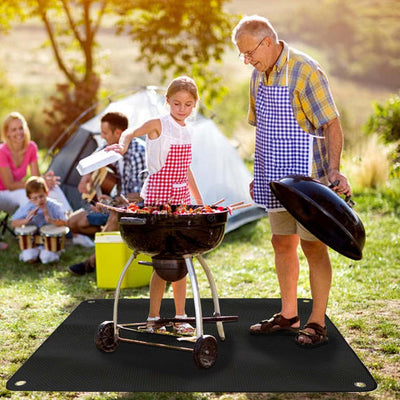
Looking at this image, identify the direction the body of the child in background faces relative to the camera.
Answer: toward the camera

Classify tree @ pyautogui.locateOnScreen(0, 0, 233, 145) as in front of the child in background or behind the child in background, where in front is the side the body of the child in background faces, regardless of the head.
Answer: behind

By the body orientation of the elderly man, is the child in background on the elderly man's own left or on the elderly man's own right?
on the elderly man's own right

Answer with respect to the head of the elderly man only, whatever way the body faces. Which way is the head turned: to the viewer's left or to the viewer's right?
to the viewer's left

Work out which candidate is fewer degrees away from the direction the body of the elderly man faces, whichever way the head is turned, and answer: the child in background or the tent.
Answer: the child in background

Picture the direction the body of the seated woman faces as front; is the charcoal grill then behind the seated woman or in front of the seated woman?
in front

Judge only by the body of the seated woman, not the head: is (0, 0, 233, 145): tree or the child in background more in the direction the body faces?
the child in background

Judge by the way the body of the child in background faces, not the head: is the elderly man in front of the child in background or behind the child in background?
in front

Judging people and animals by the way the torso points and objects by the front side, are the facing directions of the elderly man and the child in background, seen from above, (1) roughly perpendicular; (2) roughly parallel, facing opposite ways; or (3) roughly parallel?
roughly perpendicular

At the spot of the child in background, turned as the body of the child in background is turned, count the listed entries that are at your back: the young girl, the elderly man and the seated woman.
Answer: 1

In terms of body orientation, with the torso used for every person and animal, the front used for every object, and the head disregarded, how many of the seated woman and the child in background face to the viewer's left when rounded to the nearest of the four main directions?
0

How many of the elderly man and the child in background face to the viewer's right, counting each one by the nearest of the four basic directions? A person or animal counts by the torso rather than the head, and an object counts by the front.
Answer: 0

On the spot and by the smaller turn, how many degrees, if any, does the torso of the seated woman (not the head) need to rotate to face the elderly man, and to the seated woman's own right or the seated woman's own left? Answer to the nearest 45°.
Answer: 0° — they already face them

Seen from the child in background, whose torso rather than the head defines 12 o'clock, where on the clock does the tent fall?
The tent is roughly at 8 o'clock from the child in background.

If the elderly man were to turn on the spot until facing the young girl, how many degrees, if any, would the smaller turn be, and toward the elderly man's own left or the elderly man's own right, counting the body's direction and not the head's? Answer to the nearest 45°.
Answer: approximately 45° to the elderly man's own right

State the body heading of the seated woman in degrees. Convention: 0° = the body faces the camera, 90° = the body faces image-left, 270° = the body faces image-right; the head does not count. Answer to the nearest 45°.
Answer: approximately 315°
